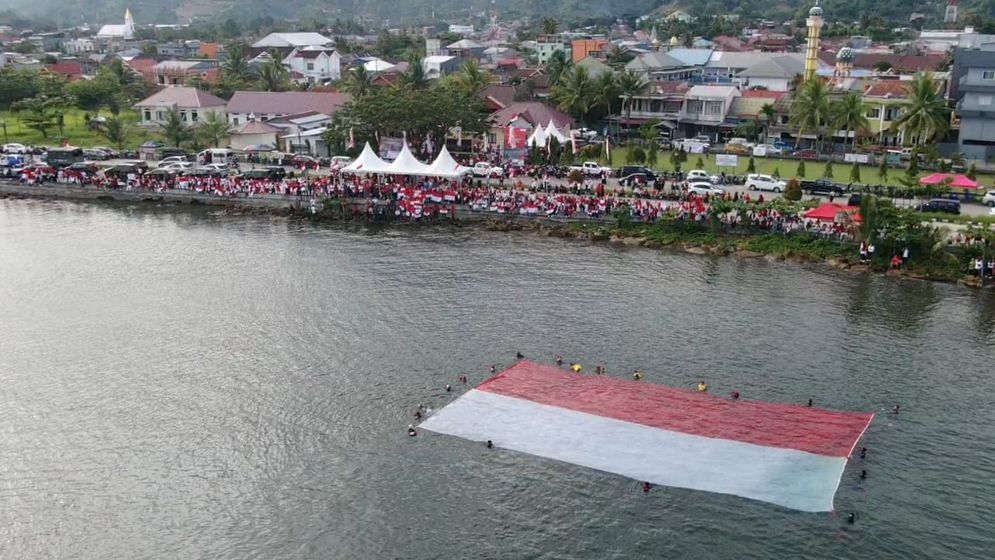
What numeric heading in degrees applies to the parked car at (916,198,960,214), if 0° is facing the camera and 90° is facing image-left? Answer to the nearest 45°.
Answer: approximately 90°

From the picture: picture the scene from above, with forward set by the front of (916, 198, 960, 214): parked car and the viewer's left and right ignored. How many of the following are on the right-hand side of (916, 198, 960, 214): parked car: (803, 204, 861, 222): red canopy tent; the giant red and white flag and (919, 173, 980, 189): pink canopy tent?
1

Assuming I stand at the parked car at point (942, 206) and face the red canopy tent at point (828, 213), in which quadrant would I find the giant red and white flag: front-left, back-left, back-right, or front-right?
front-left

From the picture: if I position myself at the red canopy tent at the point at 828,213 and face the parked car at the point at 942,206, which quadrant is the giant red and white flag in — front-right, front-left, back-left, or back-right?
back-right

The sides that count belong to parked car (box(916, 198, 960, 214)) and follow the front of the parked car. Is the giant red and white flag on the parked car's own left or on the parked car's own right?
on the parked car's own left

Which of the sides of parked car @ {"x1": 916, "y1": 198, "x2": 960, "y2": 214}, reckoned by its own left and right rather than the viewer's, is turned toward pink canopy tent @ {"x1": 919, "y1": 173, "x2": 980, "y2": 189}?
right

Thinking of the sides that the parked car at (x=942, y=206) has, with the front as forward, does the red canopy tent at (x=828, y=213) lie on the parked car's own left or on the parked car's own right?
on the parked car's own left
